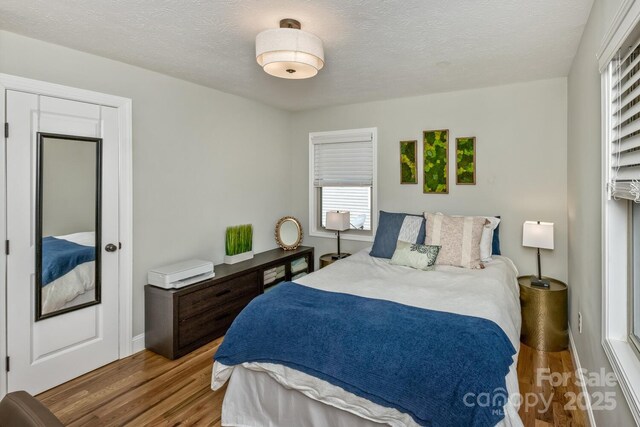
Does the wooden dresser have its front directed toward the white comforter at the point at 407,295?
yes

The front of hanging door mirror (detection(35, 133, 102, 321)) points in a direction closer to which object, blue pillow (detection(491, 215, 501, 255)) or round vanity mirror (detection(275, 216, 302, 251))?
the blue pillow

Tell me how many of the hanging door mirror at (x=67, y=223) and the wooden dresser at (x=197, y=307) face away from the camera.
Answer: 0

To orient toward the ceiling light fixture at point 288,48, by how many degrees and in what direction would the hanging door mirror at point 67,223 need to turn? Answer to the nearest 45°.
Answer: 0° — it already faces it

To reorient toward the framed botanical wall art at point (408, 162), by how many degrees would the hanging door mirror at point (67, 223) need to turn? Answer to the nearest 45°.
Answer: approximately 45° to its left

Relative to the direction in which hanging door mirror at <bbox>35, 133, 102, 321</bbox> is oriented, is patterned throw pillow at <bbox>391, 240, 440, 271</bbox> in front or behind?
in front

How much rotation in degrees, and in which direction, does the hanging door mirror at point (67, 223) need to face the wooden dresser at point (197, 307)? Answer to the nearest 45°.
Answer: approximately 45° to its left

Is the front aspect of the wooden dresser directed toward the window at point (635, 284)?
yes

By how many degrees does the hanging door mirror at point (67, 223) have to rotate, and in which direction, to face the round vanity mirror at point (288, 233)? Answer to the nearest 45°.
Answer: approximately 45° to its left

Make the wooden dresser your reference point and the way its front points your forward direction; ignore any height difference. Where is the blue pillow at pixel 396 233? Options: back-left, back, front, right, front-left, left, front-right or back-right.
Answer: front-left

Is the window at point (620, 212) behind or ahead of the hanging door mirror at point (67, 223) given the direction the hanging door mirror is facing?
ahead

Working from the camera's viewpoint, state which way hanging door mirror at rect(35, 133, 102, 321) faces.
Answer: facing the viewer and to the right of the viewer

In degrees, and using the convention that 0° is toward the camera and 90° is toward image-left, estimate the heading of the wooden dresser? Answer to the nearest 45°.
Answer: approximately 315°
